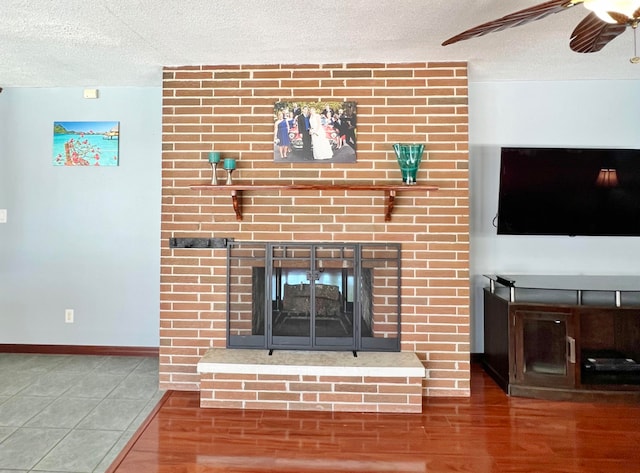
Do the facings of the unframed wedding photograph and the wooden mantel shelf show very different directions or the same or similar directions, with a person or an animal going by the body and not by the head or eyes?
same or similar directions

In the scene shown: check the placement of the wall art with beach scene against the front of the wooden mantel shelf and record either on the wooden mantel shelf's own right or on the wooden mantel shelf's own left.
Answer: on the wooden mantel shelf's own right

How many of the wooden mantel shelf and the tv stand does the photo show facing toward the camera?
2

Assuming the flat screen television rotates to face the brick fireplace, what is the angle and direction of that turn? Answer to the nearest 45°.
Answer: approximately 45° to its right

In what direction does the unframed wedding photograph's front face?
toward the camera

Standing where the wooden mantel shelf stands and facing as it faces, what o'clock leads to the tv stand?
The tv stand is roughly at 9 o'clock from the wooden mantel shelf.

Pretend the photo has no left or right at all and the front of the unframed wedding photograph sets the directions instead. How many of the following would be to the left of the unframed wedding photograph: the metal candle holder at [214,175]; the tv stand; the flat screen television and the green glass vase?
3

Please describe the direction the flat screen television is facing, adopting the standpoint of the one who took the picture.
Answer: facing the viewer

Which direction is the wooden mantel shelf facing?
toward the camera

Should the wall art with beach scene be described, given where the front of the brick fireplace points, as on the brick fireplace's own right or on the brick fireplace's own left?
on the brick fireplace's own right

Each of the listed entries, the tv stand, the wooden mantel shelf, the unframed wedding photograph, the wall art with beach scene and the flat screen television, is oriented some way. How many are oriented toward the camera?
5
